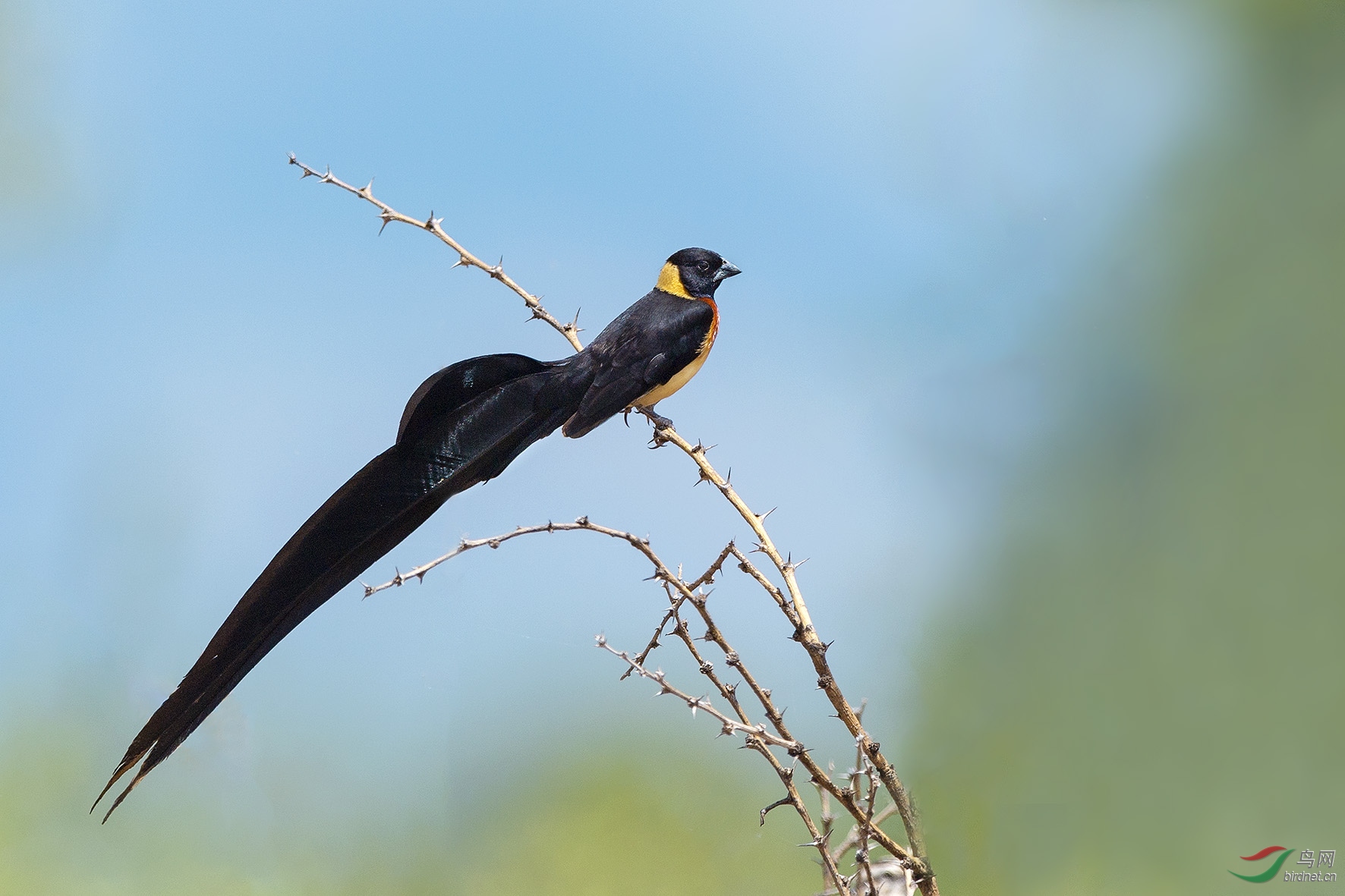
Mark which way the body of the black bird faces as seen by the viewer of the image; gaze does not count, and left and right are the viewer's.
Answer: facing to the right of the viewer
